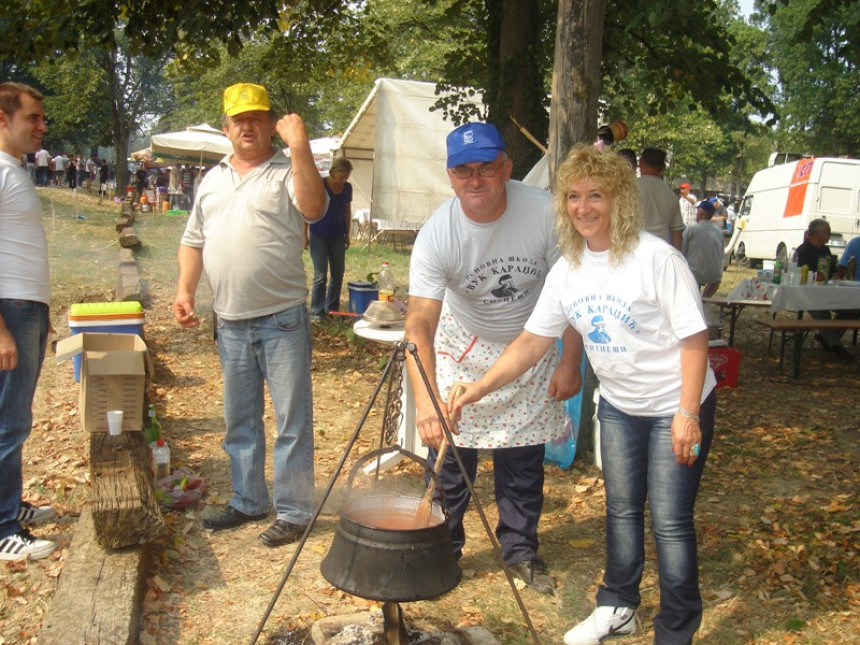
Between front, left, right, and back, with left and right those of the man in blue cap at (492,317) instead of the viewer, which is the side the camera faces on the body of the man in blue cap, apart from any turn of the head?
front

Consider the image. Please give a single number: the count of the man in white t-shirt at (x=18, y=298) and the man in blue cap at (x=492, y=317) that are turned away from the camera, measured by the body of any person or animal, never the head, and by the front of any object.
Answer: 0

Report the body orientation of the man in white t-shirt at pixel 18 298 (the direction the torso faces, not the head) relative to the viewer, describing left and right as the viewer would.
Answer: facing to the right of the viewer

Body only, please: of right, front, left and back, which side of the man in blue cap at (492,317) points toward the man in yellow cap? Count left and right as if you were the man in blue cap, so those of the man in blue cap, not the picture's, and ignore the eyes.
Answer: right

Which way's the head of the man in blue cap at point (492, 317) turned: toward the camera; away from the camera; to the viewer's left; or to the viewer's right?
toward the camera

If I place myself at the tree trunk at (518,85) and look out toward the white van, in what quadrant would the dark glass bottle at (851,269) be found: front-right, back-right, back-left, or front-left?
front-right

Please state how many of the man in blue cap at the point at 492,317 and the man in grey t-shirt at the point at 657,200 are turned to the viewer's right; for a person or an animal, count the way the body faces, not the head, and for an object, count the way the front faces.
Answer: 0

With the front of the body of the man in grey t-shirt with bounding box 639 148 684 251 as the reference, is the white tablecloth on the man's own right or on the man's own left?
on the man's own right

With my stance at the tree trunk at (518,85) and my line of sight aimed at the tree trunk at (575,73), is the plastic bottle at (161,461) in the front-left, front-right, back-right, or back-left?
front-right
